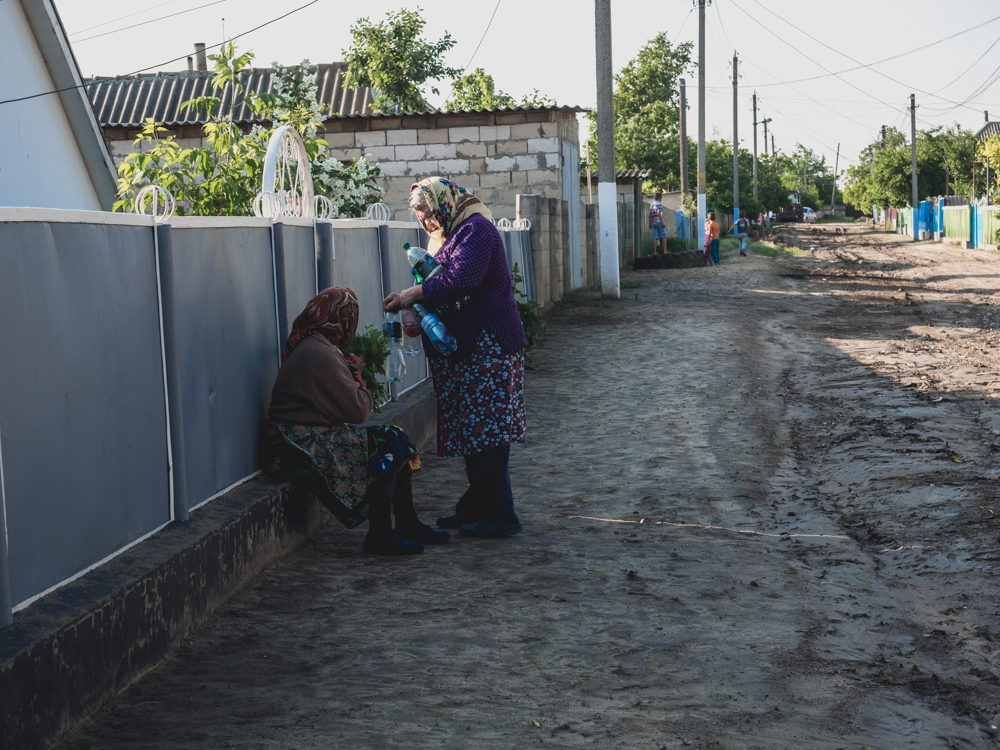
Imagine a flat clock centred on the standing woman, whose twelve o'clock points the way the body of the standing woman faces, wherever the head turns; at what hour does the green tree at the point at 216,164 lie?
The green tree is roughly at 2 o'clock from the standing woman.

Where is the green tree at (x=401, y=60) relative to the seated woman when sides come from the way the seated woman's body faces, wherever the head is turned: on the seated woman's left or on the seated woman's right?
on the seated woman's left

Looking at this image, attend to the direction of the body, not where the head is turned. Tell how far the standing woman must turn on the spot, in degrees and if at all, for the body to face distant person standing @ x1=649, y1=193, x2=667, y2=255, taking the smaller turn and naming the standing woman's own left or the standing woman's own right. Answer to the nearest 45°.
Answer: approximately 90° to the standing woman's own right

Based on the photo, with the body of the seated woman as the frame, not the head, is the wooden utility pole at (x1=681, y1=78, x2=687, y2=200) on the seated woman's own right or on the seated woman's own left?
on the seated woman's own left

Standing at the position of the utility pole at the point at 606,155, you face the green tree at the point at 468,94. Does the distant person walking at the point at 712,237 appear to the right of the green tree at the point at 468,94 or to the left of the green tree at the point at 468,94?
right

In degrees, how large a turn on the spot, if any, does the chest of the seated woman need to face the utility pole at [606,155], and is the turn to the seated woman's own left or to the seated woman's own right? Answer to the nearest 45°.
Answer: approximately 90° to the seated woman's own left

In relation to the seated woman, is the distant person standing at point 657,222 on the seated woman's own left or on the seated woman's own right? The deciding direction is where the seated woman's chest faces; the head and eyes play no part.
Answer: on the seated woman's own left

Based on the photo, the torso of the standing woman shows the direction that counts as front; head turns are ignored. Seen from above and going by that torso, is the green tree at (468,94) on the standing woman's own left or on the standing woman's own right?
on the standing woman's own right

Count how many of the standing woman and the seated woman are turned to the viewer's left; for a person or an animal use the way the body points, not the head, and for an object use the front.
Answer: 1

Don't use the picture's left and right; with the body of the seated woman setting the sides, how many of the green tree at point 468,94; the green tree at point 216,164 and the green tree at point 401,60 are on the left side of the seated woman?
3

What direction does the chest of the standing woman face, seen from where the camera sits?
to the viewer's left

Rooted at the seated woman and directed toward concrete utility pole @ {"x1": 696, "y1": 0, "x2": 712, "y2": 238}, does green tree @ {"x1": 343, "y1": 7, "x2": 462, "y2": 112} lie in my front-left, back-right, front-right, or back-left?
front-left

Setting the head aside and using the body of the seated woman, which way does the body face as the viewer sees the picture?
to the viewer's right

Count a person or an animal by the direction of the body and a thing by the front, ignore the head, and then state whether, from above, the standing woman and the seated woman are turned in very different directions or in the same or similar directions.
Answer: very different directions

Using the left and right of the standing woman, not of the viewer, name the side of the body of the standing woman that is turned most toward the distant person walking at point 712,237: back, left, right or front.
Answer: right

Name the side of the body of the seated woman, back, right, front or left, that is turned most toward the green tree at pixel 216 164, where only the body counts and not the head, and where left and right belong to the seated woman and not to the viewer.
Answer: left

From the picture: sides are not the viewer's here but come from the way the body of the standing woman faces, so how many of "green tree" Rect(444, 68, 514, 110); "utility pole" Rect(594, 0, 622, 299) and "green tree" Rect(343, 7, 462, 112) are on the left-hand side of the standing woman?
0
